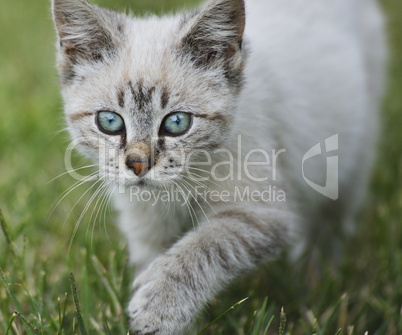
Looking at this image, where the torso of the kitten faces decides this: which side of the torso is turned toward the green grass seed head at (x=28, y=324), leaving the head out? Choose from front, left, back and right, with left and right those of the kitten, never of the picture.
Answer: front

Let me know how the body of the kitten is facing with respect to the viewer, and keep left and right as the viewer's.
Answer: facing the viewer and to the left of the viewer
